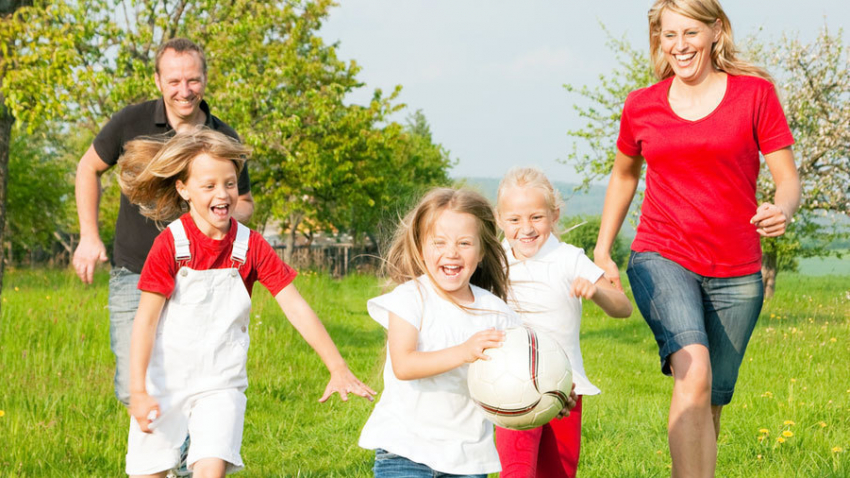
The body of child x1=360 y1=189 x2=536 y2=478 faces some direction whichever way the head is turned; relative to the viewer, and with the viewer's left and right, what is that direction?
facing the viewer and to the right of the viewer

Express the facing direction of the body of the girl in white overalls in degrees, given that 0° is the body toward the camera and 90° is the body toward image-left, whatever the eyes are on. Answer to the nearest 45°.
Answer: approximately 315°

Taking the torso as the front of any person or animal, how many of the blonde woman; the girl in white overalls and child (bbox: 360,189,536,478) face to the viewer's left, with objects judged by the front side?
0

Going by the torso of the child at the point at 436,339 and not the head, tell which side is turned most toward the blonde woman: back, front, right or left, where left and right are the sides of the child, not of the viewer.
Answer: left

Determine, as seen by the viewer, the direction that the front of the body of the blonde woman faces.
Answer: toward the camera

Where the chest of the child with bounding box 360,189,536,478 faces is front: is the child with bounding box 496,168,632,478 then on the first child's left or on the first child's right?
on the first child's left

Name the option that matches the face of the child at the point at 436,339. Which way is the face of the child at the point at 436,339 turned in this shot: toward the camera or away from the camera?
toward the camera

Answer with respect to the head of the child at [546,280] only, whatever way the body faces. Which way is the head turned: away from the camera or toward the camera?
toward the camera

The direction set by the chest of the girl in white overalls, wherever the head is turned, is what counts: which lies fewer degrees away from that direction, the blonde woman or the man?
the blonde woman

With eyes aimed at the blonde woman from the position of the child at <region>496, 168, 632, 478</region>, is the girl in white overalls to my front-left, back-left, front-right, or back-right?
back-right

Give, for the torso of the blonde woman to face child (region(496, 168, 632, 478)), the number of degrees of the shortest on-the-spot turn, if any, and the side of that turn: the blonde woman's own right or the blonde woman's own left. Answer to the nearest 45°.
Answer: approximately 90° to the blonde woman's own right
